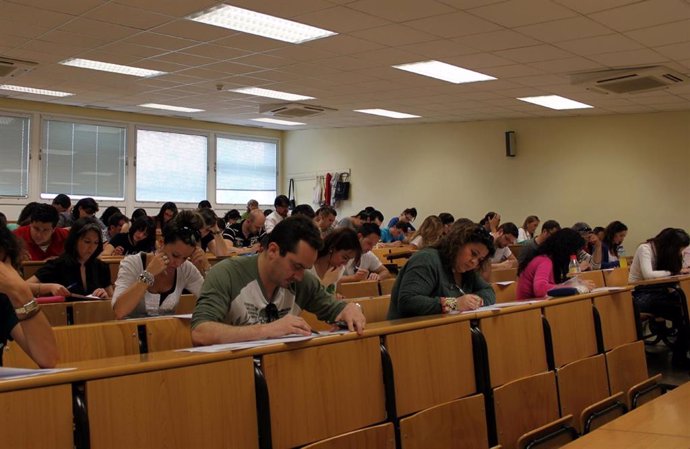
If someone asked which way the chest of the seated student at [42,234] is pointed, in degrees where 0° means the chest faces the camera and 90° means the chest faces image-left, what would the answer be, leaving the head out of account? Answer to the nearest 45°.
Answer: approximately 0°

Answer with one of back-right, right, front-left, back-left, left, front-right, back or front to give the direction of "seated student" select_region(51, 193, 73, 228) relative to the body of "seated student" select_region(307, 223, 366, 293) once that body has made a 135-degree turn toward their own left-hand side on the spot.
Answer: front-left

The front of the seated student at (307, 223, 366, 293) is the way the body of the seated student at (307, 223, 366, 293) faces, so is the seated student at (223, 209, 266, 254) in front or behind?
behind

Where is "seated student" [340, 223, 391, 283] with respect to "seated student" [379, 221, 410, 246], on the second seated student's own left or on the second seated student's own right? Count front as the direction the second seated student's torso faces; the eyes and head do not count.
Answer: on the second seated student's own right

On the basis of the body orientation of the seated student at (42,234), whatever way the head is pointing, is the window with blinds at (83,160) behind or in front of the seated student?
behind

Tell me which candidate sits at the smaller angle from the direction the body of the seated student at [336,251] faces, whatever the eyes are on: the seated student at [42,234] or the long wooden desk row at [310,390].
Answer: the long wooden desk row
